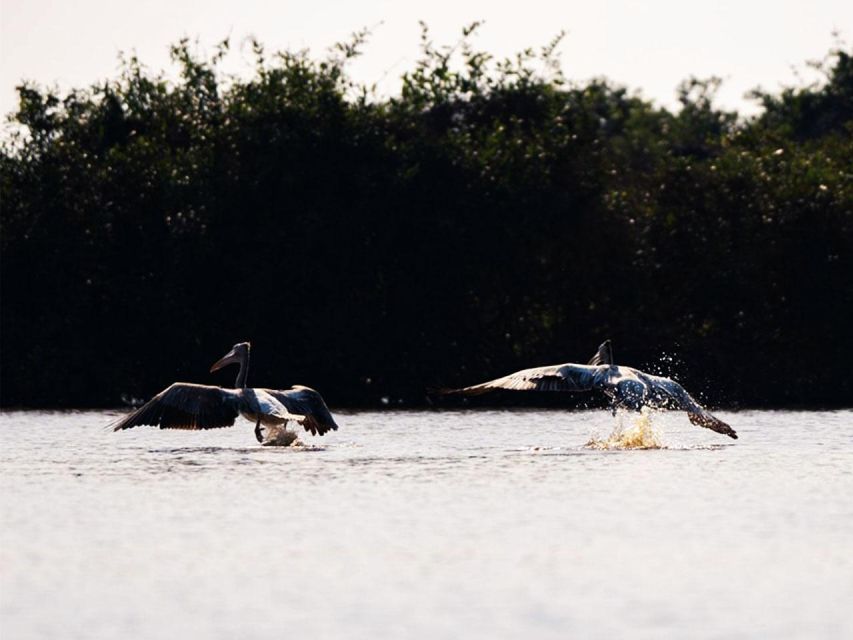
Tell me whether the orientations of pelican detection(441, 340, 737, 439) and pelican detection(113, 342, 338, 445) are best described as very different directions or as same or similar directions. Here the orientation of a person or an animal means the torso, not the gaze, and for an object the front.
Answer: same or similar directions

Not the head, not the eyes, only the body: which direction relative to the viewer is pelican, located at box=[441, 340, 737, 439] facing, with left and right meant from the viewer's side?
facing away from the viewer and to the left of the viewer

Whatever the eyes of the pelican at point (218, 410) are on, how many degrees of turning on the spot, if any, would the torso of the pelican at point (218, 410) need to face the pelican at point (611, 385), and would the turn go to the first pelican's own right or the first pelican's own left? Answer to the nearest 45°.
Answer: approximately 135° to the first pelican's own right

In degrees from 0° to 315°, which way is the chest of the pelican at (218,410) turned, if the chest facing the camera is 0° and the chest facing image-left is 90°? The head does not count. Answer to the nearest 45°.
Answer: approximately 135°

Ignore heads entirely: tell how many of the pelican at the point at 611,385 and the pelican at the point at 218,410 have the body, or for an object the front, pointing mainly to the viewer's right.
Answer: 0

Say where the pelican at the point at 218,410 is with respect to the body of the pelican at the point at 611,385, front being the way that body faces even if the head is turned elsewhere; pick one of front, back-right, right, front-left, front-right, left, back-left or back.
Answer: front-left
